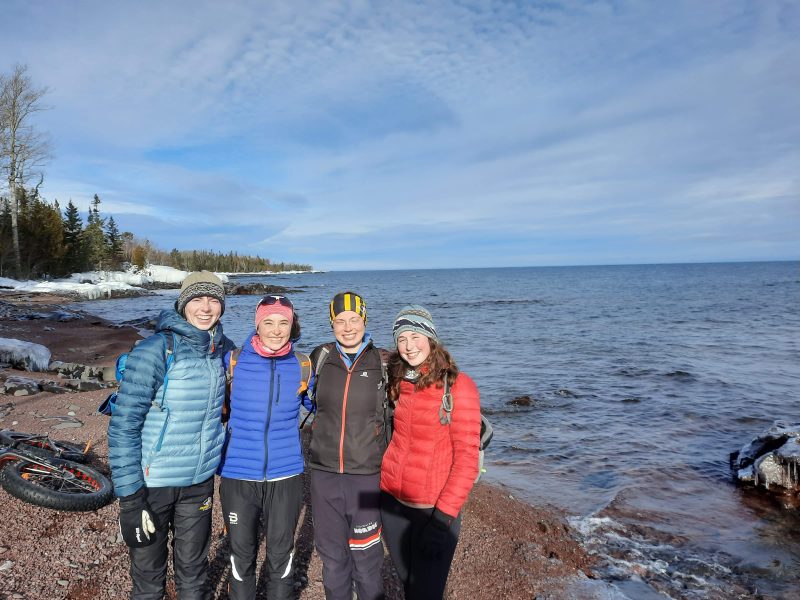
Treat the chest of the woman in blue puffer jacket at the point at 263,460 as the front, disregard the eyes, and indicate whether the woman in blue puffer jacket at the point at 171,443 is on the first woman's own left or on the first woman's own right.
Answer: on the first woman's own right

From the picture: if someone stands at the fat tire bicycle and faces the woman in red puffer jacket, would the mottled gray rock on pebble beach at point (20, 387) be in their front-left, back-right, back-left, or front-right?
back-left

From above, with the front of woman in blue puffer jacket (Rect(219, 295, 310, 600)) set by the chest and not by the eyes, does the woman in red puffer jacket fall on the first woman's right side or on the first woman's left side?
on the first woman's left side

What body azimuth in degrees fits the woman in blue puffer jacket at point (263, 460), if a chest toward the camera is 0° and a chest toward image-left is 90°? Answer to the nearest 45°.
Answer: approximately 0°

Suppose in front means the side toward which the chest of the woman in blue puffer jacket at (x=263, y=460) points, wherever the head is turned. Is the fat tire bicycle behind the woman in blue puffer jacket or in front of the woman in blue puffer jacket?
behind

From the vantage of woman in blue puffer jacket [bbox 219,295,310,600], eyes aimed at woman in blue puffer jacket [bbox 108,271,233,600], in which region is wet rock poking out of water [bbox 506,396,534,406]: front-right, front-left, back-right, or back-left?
back-right

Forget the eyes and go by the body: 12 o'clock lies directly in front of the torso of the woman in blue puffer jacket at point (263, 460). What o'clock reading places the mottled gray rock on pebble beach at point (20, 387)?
The mottled gray rock on pebble beach is roughly at 5 o'clock from the woman in blue puffer jacket.

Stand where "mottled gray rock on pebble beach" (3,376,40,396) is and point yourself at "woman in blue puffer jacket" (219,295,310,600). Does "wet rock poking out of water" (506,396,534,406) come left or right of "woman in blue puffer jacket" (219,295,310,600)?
left

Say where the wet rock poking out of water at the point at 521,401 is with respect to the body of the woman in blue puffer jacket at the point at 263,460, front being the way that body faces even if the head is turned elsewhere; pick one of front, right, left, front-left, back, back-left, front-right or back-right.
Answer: back-left
